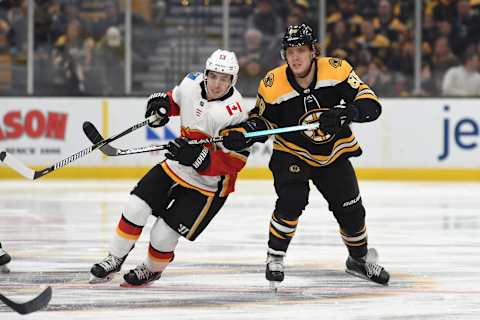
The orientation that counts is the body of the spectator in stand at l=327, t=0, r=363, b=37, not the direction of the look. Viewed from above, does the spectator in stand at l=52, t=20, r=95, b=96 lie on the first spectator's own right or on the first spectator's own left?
on the first spectator's own right

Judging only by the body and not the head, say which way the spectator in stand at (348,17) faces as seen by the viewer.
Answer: toward the camera

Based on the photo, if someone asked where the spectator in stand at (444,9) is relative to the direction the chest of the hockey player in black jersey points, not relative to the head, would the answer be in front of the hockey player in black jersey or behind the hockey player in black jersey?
behind

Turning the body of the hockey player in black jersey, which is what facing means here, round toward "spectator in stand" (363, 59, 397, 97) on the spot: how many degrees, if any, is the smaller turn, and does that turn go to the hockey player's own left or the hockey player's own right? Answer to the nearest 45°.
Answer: approximately 180°

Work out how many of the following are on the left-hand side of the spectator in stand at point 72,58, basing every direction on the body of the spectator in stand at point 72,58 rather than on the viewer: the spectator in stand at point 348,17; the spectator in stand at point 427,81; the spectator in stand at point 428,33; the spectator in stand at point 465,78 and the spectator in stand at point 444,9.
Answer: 5

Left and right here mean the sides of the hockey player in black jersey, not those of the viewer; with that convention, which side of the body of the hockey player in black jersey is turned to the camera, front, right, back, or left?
front

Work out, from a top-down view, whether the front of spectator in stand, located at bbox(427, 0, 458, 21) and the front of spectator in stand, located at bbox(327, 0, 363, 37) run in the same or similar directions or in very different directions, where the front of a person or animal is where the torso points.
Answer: same or similar directions

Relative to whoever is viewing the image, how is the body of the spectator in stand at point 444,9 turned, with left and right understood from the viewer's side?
facing the viewer

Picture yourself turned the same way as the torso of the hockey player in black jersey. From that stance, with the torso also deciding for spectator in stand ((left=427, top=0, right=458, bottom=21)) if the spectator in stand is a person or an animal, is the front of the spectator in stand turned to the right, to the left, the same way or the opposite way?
the same way

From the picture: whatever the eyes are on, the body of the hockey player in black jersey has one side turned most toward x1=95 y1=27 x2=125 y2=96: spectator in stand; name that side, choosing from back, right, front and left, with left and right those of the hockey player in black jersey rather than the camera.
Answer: back

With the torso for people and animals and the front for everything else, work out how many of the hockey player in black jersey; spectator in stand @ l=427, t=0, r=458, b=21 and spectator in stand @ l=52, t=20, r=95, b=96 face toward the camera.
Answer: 3

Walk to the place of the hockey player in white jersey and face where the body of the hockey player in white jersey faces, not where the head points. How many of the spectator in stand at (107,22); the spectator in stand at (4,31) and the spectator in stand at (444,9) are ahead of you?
0

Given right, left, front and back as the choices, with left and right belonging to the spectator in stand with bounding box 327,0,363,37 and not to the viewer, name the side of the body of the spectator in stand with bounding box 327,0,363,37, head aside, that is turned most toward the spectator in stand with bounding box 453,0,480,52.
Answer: left

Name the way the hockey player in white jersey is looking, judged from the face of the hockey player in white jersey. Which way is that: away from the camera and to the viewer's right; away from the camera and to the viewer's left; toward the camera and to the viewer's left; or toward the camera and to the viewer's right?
toward the camera and to the viewer's left

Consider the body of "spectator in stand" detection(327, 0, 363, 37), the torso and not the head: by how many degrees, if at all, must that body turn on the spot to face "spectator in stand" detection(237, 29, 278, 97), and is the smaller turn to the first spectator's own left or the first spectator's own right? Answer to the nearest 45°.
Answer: approximately 90° to the first spectator's own right
